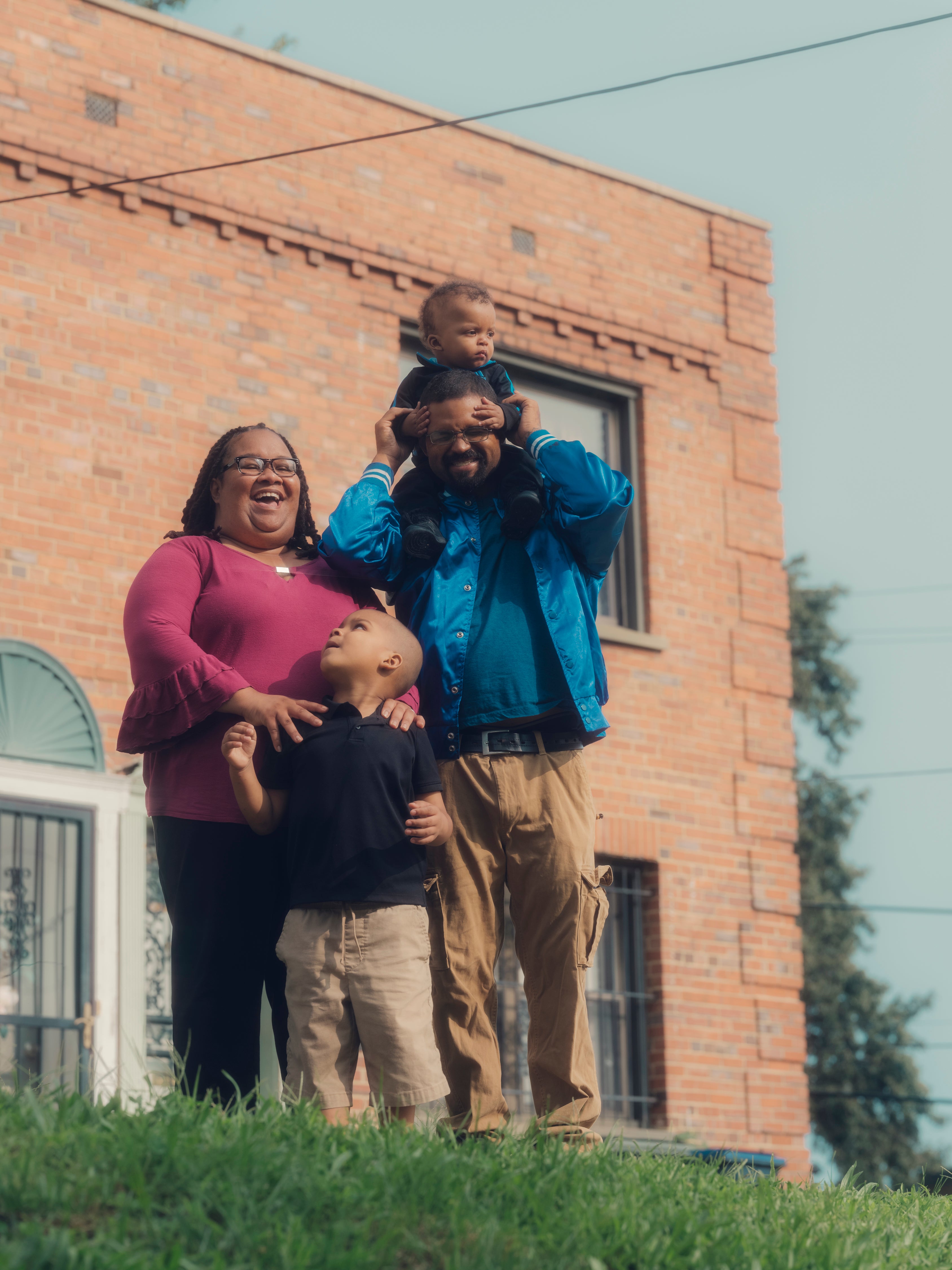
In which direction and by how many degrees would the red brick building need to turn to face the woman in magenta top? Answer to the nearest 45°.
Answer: approximately 45° to its right

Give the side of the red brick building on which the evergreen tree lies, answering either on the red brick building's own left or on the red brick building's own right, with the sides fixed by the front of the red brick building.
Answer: on the red brick building's own left

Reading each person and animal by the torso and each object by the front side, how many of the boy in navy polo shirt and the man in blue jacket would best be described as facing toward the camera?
2

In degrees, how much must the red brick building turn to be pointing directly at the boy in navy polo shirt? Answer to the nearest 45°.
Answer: approximately 45° to its right

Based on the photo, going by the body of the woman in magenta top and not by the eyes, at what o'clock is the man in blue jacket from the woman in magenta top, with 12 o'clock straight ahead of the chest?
The man in blue jacket is roughly at 10 o'clock from the woman in magenta top.

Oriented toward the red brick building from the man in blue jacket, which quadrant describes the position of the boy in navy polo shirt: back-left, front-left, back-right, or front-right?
back-left
